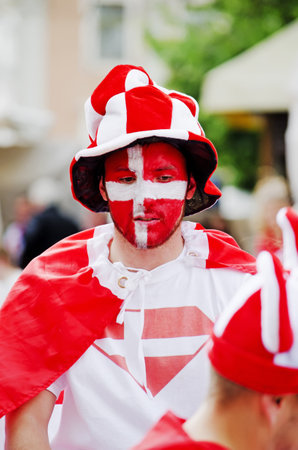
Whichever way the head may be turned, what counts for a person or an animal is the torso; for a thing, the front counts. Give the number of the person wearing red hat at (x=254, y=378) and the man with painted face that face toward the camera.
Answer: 1

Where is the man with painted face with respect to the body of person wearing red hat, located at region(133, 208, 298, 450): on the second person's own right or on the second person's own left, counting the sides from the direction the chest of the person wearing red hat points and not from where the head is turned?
on the second person's own left

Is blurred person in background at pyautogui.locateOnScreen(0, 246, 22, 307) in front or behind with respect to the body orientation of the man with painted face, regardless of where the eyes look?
behind

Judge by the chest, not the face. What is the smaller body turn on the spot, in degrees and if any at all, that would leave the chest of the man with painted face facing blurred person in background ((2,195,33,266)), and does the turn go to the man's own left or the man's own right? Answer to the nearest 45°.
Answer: approximately 180°

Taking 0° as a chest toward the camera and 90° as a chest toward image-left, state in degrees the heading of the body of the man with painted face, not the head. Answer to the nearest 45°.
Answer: approximately 0°

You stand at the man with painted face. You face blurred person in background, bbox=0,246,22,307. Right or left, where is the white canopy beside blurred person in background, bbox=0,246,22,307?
right
